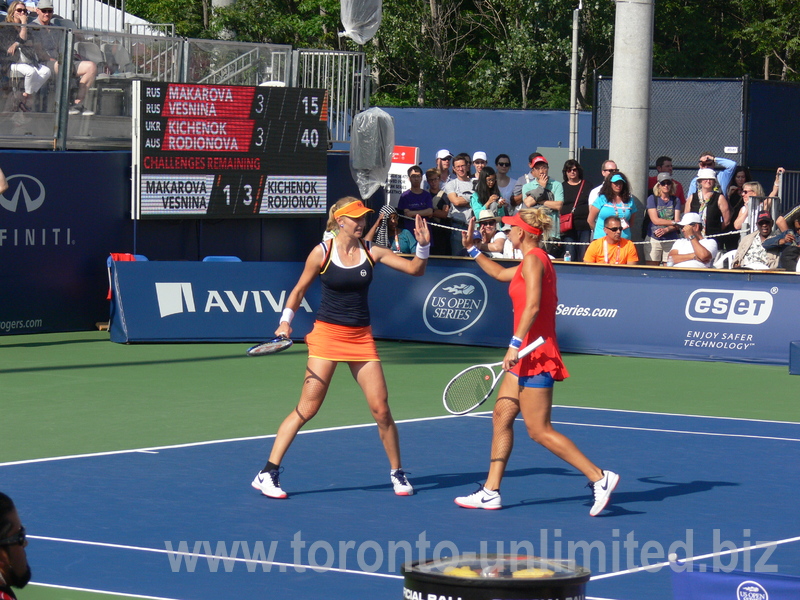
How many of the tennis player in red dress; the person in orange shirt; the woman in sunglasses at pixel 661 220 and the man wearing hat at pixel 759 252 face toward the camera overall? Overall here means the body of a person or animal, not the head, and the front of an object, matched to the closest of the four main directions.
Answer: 3

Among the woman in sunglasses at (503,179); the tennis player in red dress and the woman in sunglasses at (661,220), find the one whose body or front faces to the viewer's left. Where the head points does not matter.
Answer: the tennis player in red dress

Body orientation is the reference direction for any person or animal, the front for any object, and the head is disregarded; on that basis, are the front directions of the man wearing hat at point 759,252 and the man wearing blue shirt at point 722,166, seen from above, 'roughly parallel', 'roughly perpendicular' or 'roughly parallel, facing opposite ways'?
roughly parallel

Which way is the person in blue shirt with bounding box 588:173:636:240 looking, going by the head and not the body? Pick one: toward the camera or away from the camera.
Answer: toward the camera

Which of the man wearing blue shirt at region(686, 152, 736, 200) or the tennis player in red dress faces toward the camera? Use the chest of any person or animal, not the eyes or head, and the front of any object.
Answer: the man wearing blue shirt

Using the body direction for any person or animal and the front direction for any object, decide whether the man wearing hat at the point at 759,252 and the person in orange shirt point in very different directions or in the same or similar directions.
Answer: same or similar directions

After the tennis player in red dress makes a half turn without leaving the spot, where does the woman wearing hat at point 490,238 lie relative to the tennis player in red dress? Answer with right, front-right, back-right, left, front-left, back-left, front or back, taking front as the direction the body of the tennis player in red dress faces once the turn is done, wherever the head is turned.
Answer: left

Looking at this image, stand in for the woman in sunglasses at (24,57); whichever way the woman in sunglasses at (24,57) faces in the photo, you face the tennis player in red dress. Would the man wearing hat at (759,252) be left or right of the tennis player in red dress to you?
left

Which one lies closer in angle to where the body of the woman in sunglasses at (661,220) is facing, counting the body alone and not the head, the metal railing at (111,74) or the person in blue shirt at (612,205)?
the person in blue shirt

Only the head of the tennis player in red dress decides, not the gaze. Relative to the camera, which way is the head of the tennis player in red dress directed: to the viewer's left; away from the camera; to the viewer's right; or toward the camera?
to the viewer's left

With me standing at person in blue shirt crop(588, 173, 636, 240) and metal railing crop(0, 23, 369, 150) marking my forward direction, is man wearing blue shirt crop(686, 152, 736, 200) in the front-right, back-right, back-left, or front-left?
back-right

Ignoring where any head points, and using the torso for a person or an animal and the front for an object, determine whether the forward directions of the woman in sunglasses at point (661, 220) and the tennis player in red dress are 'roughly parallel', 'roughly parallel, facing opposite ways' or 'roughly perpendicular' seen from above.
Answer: roughly perpendicular

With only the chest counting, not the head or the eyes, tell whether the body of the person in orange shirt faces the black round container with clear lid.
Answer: yes

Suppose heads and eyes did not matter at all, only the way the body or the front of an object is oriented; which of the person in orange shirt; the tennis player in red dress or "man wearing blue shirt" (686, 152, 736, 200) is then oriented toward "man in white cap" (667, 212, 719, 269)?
the man wearing blue shirt

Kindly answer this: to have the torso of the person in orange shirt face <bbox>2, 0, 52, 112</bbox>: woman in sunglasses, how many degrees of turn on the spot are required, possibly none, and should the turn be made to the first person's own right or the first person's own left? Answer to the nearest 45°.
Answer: approximately 90° to the first person's own right
